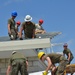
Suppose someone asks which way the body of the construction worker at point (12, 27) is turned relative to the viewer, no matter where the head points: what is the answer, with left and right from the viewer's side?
facing the viewer and to the right of the viewer

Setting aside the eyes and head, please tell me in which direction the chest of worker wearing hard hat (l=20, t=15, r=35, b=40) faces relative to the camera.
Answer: toward the camera

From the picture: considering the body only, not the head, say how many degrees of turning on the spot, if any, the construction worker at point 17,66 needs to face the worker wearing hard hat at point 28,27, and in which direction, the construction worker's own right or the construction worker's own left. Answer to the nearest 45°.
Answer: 0° — they already face them

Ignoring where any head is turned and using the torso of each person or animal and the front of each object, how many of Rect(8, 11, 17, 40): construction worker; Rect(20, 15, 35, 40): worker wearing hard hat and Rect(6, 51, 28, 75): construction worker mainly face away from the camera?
1

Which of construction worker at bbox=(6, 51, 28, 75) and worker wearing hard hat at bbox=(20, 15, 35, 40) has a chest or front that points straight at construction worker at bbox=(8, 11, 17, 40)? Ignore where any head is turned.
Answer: construction worker at bbox=(6, 51, 28, 75)

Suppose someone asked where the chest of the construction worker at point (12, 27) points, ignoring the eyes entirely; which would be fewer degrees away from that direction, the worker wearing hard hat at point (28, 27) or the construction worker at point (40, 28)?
the worker wearing hard hat

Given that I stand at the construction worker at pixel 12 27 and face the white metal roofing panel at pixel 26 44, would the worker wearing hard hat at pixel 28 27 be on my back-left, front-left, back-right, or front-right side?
front-left

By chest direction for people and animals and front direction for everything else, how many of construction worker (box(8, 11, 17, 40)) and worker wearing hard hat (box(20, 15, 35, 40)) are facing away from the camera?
0

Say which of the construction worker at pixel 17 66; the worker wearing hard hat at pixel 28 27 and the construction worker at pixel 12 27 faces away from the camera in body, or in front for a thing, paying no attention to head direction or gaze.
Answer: the construction worker at pixel 17 66

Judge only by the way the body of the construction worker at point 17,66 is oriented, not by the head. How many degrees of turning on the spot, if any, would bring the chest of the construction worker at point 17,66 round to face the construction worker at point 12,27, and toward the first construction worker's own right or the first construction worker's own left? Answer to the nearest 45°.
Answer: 0° — they already face them

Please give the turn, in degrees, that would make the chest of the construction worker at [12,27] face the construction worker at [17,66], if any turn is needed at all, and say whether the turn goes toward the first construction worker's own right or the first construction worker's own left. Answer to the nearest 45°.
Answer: approximately 45° to the first construction worker's own right

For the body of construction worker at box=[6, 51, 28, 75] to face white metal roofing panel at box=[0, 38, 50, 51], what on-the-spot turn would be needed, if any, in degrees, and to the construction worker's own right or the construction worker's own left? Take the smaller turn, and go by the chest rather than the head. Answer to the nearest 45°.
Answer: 0° — they already face it

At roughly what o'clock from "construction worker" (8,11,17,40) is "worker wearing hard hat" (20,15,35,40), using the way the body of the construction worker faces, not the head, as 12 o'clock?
The worker wearing hard hat is roughly at 11 o'clock from the construction worker.

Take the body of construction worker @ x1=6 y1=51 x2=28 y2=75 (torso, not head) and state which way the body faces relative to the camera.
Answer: away from the camera

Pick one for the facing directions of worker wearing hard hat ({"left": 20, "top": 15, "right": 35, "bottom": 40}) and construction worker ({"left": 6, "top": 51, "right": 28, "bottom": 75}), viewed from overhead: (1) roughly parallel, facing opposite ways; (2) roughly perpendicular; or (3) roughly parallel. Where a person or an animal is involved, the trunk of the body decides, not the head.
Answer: roughly parallel, facing opposite ways
